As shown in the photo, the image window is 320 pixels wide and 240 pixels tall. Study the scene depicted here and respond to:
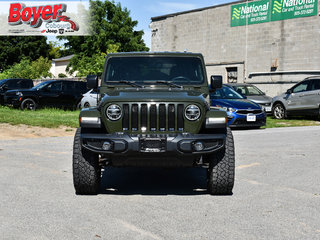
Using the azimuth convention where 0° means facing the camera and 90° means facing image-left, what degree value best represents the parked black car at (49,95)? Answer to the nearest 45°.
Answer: approximately 45°

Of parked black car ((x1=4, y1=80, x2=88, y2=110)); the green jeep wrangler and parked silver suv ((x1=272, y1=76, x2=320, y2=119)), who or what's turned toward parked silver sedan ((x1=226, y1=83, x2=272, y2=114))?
parked silver suv ((x1=272, y1=76, x2=320, y2=119))

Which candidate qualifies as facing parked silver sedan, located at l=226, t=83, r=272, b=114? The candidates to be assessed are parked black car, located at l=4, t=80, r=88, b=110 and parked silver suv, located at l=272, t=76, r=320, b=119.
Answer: parked silver suv, located at l=272, t=76, r=320, b=119

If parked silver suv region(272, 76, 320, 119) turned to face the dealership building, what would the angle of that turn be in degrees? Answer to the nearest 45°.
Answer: approximately 90° to its right

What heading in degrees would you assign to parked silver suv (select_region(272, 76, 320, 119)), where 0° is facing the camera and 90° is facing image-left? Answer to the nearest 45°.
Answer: approximately 90°

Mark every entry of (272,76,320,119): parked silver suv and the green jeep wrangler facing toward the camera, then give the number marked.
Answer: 1

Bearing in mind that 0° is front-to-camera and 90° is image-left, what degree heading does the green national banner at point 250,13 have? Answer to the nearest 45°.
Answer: approximately 45°
